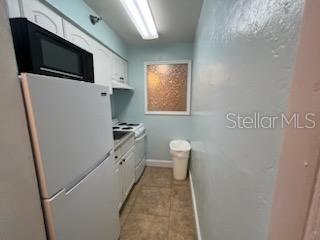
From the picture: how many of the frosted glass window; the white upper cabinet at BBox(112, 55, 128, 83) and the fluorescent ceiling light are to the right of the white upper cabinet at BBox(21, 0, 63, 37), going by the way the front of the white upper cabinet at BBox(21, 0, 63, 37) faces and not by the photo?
0

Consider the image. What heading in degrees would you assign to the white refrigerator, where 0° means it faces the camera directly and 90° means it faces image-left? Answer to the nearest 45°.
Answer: approximately 315°

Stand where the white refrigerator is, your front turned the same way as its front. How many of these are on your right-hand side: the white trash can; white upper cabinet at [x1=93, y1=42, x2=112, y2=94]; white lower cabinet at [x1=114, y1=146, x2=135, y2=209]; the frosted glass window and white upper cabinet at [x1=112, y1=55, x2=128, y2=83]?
0

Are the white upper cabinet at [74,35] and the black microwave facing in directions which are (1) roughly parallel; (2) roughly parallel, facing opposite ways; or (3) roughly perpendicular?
roughly parallel

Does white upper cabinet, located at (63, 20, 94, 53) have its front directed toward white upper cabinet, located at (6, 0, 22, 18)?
no

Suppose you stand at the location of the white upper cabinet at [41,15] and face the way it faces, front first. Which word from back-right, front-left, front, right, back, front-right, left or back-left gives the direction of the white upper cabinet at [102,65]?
left

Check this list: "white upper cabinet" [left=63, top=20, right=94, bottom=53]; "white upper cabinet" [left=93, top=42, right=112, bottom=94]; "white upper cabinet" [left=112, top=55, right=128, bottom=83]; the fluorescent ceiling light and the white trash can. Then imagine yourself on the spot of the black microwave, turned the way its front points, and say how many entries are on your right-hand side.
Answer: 0

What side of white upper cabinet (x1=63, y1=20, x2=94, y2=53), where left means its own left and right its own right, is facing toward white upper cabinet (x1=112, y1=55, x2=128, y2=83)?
left

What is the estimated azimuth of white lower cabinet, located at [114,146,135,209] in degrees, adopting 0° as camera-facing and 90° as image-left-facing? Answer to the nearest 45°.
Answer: approximately 270°

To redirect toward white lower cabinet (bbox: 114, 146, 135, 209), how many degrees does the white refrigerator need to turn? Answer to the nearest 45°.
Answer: approximately 90° to its left

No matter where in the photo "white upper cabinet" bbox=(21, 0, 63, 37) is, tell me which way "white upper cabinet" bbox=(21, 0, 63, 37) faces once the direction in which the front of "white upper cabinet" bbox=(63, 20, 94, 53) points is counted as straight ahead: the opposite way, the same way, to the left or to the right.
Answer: the same way

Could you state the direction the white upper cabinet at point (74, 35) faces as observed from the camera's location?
facing the viewer and to the right of the viewer
